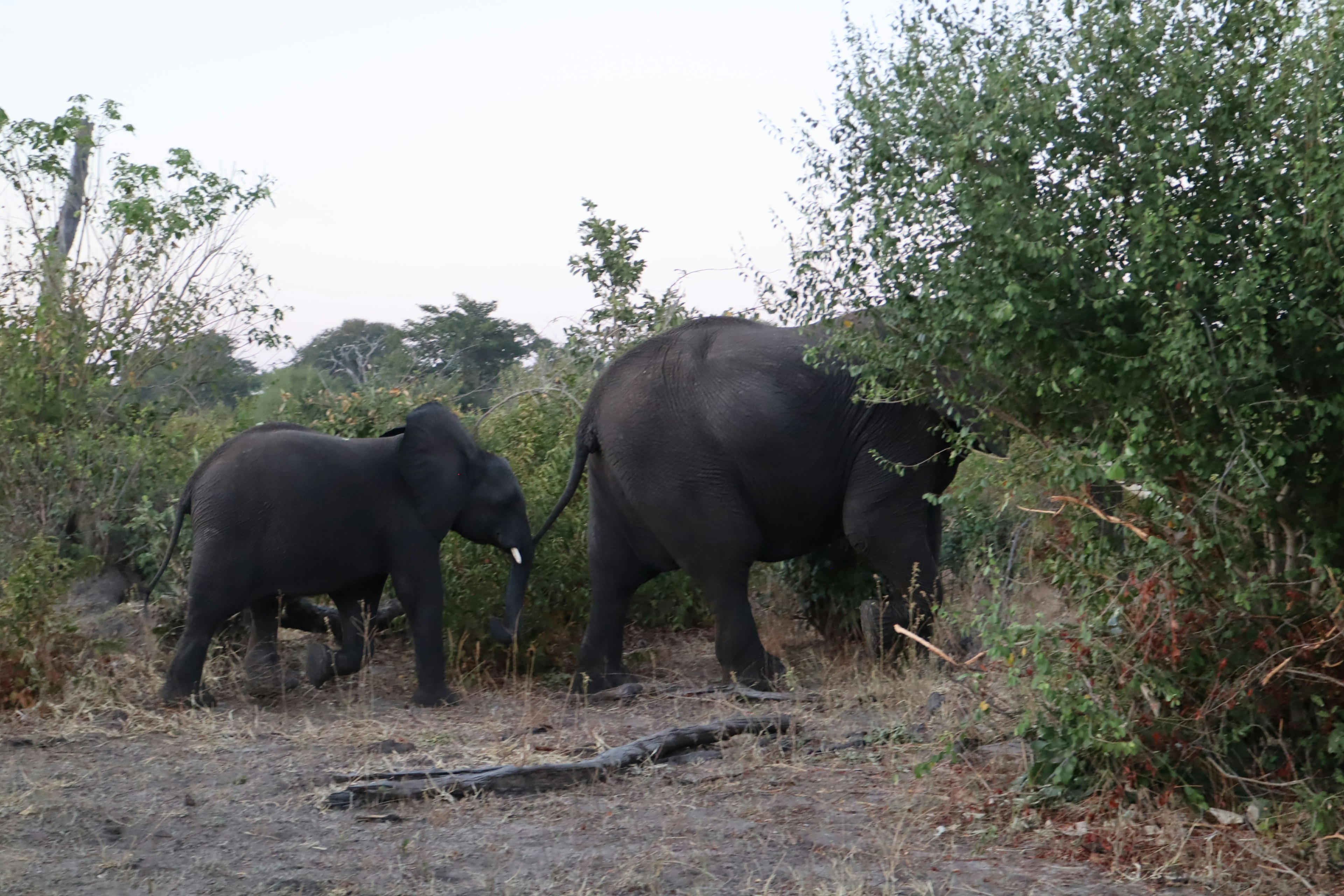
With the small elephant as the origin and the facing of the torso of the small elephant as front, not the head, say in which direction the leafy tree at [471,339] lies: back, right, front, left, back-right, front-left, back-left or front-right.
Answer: left

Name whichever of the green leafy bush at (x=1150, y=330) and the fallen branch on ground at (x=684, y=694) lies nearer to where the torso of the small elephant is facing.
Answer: the fallen branch on ground

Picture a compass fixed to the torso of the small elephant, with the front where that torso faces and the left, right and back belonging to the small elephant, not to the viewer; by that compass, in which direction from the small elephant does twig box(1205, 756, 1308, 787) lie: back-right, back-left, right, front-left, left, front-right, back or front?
front-right

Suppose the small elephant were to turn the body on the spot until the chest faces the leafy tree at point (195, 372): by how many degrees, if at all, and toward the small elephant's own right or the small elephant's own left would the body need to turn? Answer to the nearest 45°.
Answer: approximately 90° to the small elephant's own left

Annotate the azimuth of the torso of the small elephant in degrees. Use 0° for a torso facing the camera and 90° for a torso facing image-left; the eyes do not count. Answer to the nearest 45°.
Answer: approximately 270°

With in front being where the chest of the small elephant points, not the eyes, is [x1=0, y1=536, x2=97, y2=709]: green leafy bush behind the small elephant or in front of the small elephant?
behind

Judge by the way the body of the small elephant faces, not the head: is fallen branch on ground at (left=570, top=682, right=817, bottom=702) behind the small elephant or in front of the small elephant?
in front

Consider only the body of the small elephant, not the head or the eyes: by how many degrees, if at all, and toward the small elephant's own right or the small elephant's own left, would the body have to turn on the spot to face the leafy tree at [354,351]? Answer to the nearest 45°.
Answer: approximately 90° to the small elephant's own left

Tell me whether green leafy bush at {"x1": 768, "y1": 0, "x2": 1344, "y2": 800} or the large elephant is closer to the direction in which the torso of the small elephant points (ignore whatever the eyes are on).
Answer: the large elephant

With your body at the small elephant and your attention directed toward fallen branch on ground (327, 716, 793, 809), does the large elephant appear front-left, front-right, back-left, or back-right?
front-left

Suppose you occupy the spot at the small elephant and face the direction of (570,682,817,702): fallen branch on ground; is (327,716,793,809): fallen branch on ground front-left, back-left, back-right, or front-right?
front-right
